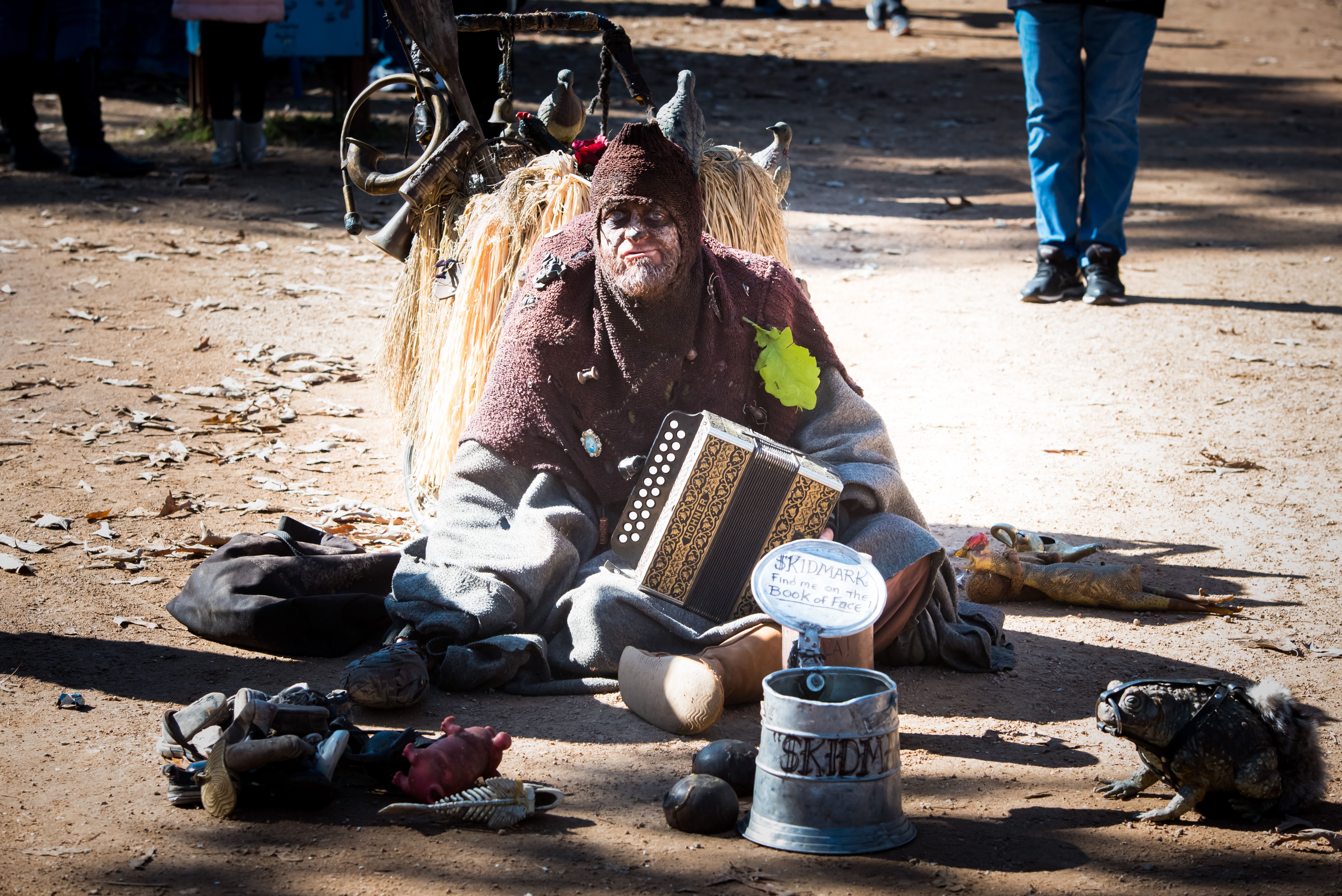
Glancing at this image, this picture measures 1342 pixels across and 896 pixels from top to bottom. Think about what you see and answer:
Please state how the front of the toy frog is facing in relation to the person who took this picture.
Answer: facing to the left of the viewer

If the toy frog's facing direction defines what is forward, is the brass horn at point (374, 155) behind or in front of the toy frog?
in front

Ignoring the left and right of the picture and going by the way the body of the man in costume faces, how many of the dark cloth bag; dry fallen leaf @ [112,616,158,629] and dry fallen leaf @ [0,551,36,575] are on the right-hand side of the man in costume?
3

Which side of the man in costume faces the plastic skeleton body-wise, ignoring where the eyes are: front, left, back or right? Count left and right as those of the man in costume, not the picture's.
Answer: front

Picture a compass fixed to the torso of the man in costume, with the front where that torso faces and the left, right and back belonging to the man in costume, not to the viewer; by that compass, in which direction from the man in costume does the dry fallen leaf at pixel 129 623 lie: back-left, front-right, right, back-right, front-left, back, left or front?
right

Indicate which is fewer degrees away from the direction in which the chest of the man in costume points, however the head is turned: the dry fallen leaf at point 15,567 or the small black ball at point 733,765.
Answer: the small black ball

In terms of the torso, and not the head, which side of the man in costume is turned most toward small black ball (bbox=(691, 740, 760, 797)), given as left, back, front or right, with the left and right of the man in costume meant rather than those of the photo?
front

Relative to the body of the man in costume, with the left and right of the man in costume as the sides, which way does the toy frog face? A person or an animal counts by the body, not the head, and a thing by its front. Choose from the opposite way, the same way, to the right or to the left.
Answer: to the right

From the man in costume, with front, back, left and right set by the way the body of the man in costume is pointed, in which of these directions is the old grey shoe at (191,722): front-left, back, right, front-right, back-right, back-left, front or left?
front-right

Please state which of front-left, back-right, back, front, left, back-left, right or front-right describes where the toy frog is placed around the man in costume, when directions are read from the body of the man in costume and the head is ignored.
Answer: front-left

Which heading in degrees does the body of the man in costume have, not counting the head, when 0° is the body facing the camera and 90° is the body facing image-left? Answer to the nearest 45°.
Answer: approximately 0°
